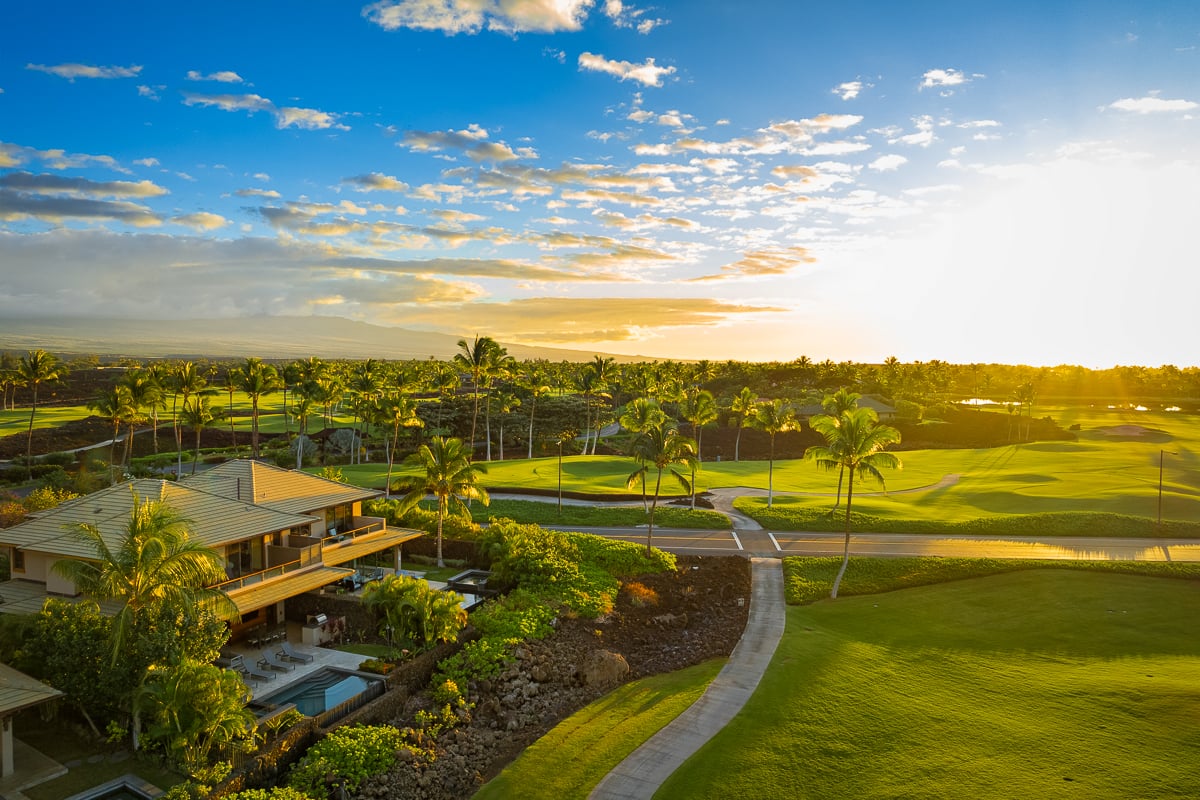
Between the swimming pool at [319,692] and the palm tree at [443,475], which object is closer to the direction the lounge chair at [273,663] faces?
the swimming pool

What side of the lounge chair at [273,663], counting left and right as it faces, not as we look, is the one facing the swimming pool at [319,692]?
front

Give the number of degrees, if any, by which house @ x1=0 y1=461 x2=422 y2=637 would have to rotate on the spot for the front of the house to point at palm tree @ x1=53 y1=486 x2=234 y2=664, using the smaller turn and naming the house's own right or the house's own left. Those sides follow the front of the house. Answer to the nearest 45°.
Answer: approximately 45° to the house's own right

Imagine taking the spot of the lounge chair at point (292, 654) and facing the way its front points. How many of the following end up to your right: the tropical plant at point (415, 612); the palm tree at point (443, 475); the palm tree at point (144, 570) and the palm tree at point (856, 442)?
1

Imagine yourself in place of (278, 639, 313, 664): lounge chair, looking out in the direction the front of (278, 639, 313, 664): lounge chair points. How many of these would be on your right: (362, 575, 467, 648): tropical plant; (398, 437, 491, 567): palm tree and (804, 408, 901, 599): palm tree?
0

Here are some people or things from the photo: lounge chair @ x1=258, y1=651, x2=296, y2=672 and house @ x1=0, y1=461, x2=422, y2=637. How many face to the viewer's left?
0

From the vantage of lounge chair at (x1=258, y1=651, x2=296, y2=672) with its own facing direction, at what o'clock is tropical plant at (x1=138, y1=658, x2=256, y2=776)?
The tropical plant is roughly at 2 o'clock from the lounge chair.

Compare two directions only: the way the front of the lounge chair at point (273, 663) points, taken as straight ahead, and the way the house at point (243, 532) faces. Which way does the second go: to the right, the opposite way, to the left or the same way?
the same way

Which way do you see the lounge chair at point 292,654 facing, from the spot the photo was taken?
facing the viewer and to the right of the viewer

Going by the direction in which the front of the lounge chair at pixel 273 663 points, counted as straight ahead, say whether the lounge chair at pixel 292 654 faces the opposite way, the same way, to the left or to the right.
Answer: the same way

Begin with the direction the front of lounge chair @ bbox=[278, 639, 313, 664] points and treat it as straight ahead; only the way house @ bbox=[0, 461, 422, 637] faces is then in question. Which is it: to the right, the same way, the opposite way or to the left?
the same way

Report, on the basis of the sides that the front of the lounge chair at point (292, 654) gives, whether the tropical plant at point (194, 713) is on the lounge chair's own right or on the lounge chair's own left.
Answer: on the lounge chair's own right

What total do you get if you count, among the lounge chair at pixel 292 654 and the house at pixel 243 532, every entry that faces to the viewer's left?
0

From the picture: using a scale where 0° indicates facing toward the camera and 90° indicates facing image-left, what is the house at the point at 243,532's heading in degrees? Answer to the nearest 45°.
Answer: approximately 315°

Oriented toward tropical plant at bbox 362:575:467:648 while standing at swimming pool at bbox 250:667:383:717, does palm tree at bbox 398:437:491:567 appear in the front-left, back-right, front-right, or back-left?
front-left
